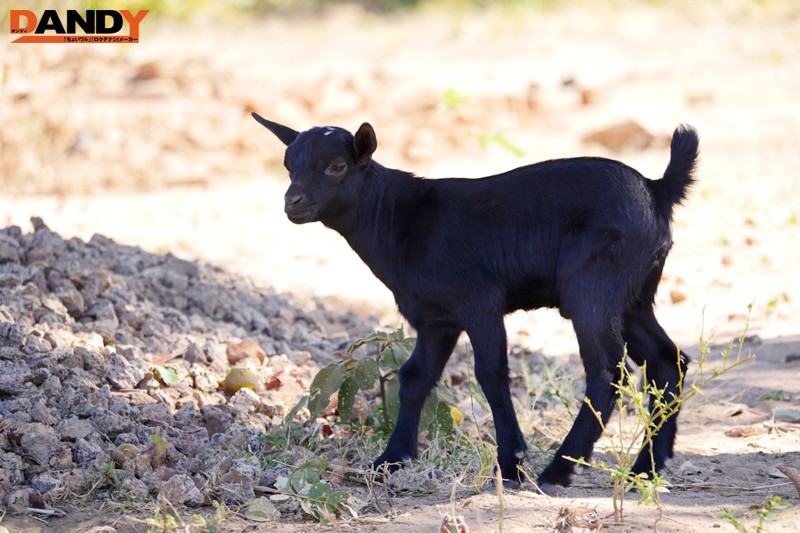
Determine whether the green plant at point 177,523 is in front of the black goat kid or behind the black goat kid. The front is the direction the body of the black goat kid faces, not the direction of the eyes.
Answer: in front

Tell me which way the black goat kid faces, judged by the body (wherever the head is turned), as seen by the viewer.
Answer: to the viewer's left

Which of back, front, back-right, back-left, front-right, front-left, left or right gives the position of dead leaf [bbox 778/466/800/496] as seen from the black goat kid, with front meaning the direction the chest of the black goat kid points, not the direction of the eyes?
back

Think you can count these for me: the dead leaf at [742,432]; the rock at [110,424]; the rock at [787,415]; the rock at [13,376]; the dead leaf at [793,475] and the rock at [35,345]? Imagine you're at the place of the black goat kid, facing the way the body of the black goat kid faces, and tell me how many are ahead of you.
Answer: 3

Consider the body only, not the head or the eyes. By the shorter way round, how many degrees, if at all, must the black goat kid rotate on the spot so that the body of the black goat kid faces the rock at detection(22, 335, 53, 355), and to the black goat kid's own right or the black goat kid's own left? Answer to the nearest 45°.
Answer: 0° — it already faces it

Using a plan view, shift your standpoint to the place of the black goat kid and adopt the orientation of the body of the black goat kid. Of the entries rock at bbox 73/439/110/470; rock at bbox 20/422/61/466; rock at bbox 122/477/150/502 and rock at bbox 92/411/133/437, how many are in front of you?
4

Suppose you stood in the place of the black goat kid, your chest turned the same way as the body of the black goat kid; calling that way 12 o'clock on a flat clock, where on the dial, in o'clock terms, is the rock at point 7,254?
The rock is roughly at 1 o'clock from the black goat kid.

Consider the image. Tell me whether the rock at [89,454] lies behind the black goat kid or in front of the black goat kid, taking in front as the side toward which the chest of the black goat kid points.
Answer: in front

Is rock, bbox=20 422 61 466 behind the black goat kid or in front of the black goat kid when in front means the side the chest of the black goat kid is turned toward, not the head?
in front
